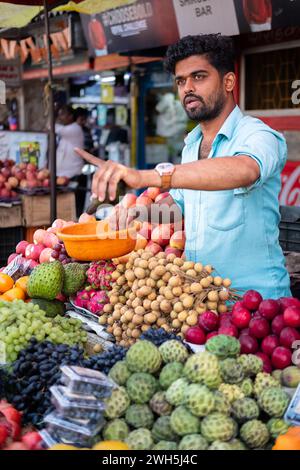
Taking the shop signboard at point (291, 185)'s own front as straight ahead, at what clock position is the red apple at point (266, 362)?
The red apple is roughly at 12 o'clock from the shop signboard.

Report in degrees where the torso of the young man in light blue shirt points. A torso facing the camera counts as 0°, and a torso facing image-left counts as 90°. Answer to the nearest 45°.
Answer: approximately 45°

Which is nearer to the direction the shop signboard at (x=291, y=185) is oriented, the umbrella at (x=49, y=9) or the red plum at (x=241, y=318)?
the red plum

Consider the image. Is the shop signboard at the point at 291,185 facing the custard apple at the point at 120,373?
yes

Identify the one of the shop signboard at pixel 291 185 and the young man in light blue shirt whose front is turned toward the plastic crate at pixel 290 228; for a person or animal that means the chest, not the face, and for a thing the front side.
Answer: the shop signboard

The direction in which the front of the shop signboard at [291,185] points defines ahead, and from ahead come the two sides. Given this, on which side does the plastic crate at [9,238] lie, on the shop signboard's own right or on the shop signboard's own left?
on the shop signboard's own right

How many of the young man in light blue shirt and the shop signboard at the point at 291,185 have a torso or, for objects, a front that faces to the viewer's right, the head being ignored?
0

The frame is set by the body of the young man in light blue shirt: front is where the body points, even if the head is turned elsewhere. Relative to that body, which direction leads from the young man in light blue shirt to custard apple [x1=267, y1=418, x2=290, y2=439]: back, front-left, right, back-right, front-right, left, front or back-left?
front-left

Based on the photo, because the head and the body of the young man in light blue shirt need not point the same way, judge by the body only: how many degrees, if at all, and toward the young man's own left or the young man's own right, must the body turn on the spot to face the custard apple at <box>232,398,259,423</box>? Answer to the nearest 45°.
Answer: approximately 45° to the young man's own left

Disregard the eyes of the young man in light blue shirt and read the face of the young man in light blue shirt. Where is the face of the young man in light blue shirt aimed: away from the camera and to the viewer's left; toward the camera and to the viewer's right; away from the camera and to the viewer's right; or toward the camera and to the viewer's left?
toward the camera and to the viewer's left

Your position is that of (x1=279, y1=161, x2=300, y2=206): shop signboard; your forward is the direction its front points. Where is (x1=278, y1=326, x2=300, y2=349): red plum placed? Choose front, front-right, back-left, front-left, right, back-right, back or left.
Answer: front

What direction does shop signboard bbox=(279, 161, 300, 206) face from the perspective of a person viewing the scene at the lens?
facing the viewer

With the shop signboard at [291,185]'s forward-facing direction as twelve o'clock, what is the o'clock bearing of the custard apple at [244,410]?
The custard apple is roughly at 12 o'clock from the shop signboard.

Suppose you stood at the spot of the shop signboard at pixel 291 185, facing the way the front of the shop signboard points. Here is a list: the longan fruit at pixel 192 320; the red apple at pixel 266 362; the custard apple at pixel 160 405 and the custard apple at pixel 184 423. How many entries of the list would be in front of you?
4

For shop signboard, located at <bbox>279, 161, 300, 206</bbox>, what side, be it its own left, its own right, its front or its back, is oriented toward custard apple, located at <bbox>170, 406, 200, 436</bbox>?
front

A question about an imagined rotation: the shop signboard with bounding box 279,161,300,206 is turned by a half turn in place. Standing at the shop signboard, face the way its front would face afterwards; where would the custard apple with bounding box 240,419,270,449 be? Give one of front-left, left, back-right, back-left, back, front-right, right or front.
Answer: back
